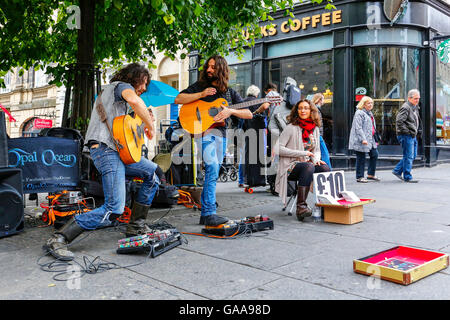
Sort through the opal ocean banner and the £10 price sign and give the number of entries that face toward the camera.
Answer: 2

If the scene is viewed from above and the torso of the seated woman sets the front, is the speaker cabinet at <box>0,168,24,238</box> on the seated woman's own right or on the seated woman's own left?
on the seated woman's own right

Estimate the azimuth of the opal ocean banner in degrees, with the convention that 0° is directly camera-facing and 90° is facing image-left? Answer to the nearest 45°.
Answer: approximately 0°

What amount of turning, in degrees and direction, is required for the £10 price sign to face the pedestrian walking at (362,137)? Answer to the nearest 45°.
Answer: approximately 180°

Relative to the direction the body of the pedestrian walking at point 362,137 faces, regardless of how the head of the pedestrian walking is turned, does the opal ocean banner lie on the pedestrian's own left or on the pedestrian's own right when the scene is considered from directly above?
on the pedestrian's own right

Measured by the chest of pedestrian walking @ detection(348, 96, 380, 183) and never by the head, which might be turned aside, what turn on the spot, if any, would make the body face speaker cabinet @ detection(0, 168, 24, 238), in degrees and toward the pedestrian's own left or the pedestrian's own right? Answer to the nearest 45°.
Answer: approximately 90° to the pedestrian's own right
